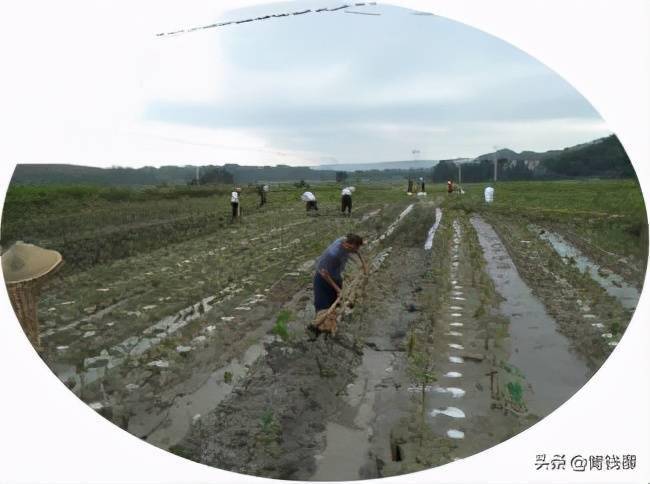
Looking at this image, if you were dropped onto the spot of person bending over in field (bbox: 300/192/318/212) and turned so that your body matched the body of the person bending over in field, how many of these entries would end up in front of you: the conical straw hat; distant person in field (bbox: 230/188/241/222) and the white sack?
2

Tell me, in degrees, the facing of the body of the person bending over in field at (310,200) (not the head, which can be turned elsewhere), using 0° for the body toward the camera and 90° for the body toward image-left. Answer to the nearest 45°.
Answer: approximately 90°

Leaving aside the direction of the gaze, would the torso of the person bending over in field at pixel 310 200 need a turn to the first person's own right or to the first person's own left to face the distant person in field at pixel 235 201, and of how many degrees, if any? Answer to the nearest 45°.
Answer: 0° — they already face them

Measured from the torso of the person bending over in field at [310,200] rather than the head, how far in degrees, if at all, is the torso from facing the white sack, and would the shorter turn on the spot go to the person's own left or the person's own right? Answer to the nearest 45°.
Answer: approximately 180°
